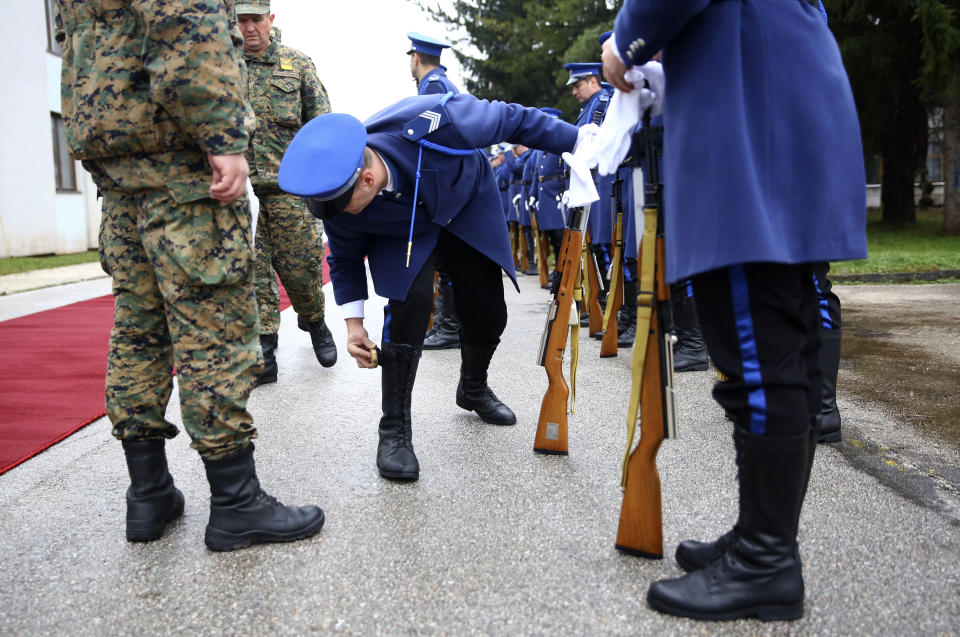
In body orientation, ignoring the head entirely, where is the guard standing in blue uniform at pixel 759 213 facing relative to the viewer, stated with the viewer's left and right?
facing to the left of the viewer

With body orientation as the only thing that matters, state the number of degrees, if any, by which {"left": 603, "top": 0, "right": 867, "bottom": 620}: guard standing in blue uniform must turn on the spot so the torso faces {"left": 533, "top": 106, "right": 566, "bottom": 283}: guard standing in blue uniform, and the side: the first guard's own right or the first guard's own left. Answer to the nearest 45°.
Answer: approximately 90° to the first guard's own right

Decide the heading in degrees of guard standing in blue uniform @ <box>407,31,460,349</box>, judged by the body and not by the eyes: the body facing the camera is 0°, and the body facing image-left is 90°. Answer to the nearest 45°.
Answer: approximately 90°

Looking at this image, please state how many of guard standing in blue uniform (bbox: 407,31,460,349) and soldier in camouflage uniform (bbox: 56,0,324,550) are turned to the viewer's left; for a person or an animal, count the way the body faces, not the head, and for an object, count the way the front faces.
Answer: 1

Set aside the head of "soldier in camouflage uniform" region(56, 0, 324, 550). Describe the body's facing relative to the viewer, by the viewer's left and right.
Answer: facing away from the viewer and to the right of the viewer

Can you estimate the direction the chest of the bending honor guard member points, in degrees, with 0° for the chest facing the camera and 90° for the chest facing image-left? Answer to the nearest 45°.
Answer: approximately 45°

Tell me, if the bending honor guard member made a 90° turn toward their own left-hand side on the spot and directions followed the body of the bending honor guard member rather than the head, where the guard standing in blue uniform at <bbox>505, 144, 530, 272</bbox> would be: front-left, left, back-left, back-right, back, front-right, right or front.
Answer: back-left

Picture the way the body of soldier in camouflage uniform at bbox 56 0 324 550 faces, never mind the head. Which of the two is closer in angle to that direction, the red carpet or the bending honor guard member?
the bending honor guard member

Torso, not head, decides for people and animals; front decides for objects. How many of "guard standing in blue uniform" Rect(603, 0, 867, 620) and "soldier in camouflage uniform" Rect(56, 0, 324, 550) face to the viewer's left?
1
